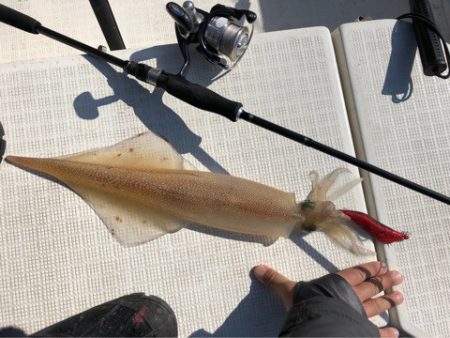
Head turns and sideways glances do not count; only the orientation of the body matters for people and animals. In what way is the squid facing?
to the viewer's right
